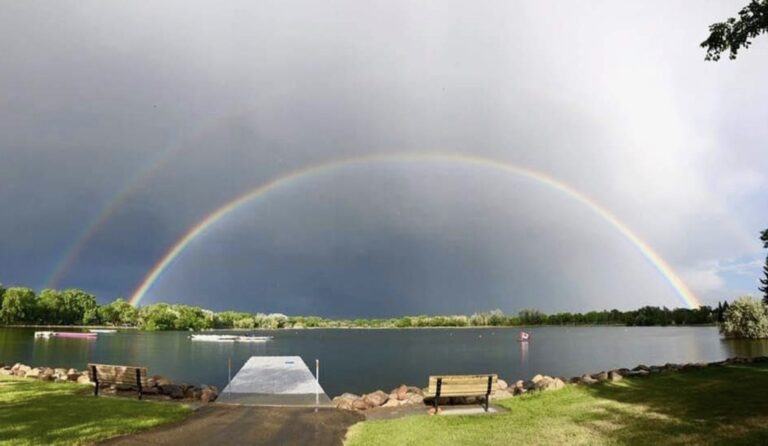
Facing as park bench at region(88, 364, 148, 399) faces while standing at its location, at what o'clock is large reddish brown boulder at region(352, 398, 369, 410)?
The large reddish brown boulder is roughly at 4 o'clock from the park bench.

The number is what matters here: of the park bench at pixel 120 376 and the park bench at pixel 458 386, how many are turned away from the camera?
2

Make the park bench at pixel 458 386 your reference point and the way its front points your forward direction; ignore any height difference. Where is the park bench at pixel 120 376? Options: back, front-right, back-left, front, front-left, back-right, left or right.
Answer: left

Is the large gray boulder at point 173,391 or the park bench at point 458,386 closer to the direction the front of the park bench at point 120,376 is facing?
the large gray boulder

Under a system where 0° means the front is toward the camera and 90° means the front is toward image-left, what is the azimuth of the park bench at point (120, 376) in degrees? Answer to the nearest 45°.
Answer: approximately 180°

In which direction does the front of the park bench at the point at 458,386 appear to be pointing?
away from the camera

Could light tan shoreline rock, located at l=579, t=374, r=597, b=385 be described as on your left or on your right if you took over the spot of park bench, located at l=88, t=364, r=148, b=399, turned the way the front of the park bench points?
on your right

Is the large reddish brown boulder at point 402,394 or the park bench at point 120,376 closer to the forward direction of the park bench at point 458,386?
the large reddish brown boulder

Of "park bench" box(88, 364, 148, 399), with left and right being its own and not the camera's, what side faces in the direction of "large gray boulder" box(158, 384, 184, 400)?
right

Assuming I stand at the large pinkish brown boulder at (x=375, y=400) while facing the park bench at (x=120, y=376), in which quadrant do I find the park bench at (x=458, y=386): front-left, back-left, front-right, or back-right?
back-left

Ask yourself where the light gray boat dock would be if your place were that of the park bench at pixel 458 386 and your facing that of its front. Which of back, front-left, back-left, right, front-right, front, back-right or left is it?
front-left

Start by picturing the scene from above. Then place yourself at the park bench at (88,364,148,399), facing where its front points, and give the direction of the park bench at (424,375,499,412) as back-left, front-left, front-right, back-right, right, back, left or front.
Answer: back-right

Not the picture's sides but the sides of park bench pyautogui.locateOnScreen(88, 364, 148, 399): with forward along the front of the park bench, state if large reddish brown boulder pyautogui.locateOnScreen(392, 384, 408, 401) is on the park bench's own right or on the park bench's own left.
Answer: on the park bench's own right

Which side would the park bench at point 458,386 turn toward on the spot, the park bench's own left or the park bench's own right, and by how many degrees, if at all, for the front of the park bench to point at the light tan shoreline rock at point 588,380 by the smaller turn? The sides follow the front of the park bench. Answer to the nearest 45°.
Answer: approximately 45° to the park bench's own right
